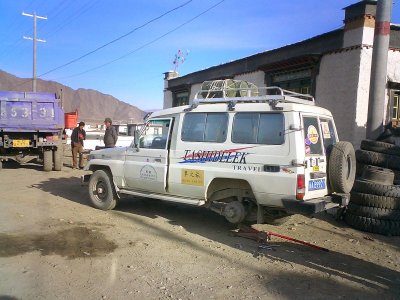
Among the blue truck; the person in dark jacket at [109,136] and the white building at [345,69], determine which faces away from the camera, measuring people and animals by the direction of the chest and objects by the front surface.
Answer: the blue truck

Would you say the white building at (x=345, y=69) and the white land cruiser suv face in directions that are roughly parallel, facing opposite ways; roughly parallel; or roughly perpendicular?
roughly perpendicular

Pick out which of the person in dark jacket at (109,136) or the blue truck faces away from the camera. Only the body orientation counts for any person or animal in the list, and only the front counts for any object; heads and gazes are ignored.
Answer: the blue truck

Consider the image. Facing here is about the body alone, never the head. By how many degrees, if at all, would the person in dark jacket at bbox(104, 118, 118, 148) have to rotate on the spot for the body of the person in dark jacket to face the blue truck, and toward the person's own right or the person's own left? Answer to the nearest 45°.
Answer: approximately 90° to the person's own right

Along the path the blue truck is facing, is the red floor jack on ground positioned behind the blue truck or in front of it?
behind

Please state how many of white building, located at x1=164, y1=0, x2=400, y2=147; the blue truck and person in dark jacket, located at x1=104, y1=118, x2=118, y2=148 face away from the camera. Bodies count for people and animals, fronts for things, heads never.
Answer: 1

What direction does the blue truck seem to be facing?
away from the camera

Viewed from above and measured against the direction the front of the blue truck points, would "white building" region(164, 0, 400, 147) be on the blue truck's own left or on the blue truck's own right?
on the blue truck's own right

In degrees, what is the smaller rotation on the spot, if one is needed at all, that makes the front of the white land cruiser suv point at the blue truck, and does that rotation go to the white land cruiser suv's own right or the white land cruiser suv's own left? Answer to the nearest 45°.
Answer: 0° — it already faces it

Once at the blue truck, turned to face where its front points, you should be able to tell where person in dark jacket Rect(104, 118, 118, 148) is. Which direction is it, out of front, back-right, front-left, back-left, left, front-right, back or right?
back-right
